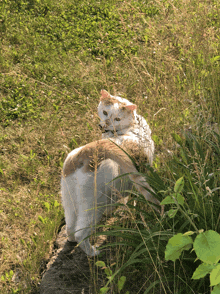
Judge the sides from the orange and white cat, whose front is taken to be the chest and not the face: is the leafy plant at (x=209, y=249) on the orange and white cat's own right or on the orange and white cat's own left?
on the orange and white cat's own right

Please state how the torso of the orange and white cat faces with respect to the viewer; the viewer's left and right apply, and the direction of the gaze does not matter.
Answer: facing away from the viewer and to the right of the viewer
